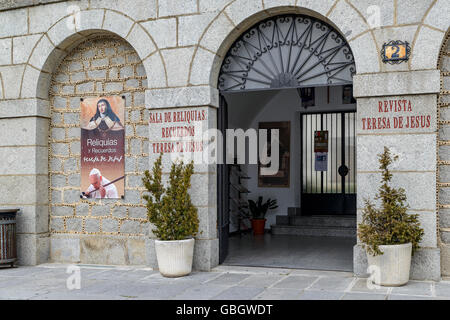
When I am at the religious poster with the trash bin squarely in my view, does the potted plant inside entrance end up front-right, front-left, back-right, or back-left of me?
back-right

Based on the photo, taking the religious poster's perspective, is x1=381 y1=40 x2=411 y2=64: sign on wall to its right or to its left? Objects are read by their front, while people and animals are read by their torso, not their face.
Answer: on its left

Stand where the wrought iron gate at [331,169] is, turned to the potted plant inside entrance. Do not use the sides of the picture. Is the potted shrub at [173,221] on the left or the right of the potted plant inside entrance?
left

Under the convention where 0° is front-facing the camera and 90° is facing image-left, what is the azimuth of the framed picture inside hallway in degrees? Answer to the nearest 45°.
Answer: approximately 0°

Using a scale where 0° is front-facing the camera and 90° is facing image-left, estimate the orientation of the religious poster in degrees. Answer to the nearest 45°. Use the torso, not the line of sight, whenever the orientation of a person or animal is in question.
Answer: approximately 0°

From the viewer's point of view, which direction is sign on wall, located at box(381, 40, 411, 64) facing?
toward the camera

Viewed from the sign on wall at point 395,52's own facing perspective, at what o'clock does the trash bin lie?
The trash bin is roughly at 3 o'clock from the sign on wall.

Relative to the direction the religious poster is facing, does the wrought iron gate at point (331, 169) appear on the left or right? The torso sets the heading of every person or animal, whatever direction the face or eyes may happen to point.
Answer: on its left

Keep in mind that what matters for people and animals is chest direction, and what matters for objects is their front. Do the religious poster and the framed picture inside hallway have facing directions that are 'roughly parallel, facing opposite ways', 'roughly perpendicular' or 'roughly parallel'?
roughly parallel

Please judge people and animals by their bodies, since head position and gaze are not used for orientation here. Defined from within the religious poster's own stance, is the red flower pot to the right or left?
on its left

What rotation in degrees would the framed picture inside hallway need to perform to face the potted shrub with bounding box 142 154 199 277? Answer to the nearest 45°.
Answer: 0° — it already faces it

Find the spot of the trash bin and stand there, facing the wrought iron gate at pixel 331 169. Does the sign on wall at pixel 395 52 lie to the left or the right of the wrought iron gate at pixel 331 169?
right

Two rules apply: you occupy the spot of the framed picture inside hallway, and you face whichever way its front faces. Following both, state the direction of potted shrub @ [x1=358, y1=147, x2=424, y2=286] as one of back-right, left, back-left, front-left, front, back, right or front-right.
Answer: front

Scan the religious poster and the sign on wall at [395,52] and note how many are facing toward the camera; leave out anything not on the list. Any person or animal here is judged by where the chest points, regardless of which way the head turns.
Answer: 2

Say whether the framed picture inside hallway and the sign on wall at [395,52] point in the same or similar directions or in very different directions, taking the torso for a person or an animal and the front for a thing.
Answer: same or similar directions

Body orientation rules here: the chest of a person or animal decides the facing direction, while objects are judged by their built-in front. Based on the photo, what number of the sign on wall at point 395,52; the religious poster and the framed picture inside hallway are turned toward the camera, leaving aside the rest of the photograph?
3
